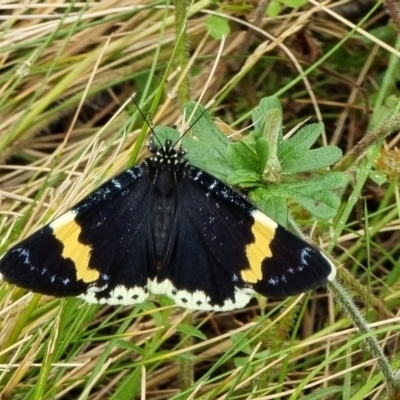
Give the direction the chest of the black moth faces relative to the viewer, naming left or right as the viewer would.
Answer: facing away from the viewer

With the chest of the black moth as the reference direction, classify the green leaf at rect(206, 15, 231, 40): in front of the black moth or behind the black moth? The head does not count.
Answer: in front
